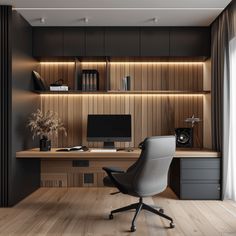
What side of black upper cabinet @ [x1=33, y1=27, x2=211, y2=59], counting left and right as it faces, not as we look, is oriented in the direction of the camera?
front

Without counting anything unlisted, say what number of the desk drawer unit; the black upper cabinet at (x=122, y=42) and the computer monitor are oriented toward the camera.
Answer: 3

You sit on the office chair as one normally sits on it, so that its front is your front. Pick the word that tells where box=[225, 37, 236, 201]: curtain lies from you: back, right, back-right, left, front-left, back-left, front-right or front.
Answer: right

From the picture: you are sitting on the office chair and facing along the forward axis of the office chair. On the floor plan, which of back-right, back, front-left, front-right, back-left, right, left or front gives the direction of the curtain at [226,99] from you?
right

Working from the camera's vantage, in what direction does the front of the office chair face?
facing away from the viewer and to the left of the viewer

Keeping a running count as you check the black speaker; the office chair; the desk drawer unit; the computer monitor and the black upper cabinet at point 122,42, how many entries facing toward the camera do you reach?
4

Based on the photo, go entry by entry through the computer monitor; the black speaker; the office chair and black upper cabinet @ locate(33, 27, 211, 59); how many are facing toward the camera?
3

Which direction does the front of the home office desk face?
toward the camera

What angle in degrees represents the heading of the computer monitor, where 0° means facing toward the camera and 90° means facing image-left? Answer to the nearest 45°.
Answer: approximately 0°
